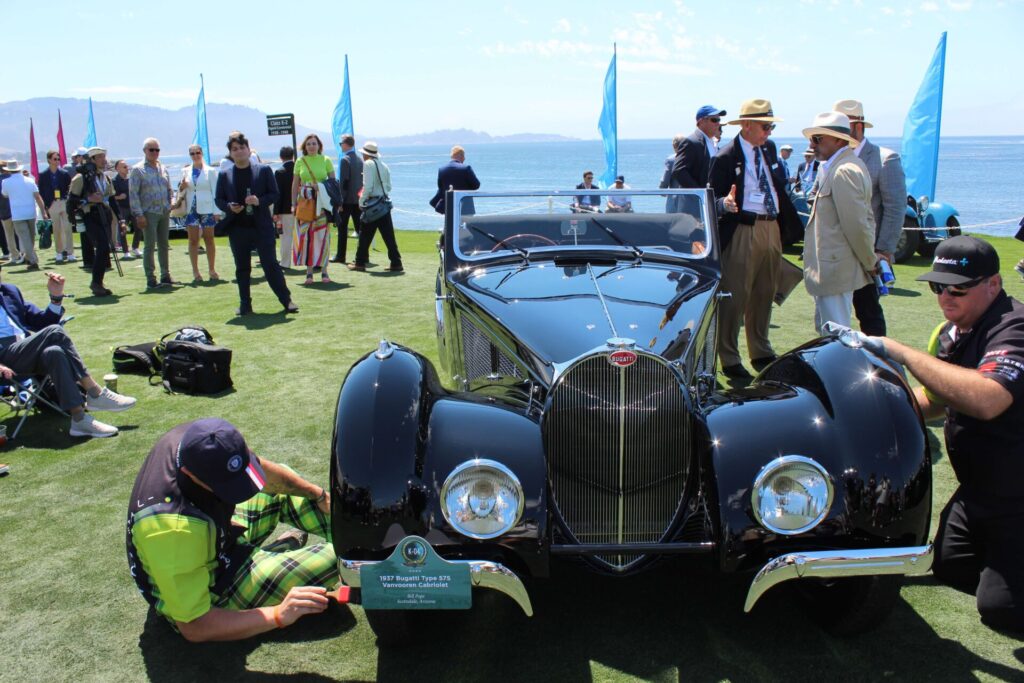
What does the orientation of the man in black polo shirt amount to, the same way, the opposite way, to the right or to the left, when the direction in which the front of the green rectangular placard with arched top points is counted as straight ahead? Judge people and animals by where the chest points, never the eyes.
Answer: to the right

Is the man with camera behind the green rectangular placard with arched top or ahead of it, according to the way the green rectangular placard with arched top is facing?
behind

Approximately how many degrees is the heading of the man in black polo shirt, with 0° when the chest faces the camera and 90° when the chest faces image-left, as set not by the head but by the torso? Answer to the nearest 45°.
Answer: approximately 45°

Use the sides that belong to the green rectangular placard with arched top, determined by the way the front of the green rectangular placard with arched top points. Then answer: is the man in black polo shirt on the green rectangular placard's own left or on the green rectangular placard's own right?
on the green rectangular placard's own left

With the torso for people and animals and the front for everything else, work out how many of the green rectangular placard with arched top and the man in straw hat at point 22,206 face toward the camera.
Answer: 1

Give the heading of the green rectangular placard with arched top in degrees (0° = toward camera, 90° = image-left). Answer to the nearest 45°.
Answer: approximately 0°

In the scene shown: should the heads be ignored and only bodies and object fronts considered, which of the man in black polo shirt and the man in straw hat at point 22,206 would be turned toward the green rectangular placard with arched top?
the man in black polo shirt

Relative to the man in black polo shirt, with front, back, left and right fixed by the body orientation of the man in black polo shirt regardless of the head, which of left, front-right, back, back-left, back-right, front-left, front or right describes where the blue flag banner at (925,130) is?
back-right

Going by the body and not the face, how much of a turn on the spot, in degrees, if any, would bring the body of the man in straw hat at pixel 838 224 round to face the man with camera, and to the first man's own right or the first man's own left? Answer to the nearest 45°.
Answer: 0° — they already face them
